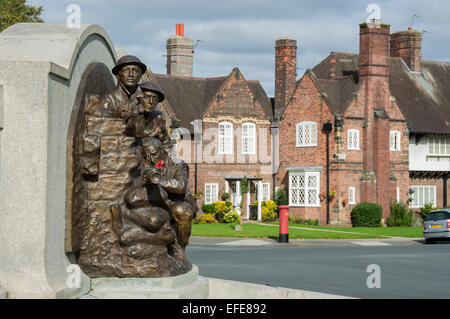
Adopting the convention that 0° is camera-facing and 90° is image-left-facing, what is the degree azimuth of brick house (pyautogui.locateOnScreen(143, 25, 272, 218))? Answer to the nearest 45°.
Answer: approximately 0°

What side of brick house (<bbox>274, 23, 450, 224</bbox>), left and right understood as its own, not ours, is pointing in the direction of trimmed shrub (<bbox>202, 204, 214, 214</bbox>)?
right

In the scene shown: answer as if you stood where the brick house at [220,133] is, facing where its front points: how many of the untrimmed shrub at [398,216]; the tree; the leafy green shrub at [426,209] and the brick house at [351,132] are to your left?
3

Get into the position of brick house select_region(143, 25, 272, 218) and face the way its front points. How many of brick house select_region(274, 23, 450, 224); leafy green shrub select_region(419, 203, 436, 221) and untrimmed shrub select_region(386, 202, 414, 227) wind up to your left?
3

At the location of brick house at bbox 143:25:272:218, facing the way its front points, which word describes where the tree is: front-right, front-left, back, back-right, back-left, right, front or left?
front-right

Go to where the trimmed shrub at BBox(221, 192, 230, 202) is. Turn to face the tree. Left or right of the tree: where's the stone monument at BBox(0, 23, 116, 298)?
left

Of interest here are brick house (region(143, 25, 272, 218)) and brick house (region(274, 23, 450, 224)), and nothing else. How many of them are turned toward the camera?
2

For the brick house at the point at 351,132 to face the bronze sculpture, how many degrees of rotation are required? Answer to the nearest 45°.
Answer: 0° — it already faces it

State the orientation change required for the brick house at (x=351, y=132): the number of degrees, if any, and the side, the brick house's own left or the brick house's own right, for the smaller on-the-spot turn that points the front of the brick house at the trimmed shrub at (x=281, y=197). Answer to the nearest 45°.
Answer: approximately 90° to the brick house's own right

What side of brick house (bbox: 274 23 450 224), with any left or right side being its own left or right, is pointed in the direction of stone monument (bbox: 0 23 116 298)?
front
